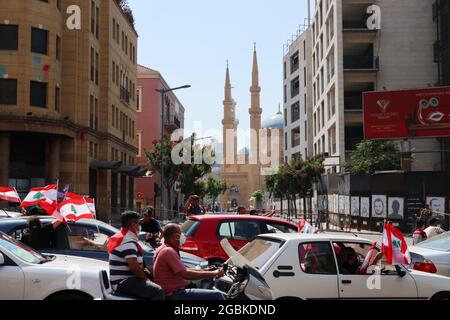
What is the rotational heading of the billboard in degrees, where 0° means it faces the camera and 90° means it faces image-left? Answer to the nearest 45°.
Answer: approximately 0°

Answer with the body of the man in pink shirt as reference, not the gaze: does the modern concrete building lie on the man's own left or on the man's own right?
on the man's own left

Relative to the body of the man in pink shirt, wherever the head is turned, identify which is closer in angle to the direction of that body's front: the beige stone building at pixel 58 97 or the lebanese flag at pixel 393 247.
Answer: the lebanese flag

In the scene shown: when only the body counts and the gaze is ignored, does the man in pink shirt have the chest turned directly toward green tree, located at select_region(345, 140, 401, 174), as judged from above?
no

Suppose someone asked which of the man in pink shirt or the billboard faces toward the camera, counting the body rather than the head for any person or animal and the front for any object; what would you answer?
the billboard

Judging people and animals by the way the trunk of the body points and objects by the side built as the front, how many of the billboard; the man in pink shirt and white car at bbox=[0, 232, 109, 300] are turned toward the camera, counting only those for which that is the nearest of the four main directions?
1

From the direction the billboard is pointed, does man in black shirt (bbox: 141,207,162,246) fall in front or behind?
in front

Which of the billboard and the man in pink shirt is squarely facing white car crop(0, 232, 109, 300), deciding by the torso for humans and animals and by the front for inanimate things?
the billboard

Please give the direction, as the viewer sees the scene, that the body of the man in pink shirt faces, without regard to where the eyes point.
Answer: to the viewer's right

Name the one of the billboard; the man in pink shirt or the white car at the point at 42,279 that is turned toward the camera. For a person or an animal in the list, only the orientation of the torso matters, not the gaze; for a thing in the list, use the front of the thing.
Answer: the billboard
